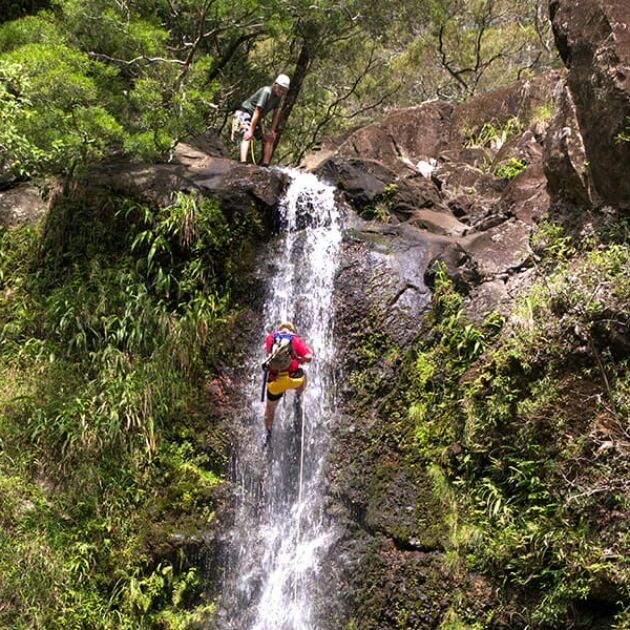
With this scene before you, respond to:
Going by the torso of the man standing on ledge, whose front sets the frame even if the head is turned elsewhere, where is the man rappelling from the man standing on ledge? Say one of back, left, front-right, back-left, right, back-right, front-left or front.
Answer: front-right

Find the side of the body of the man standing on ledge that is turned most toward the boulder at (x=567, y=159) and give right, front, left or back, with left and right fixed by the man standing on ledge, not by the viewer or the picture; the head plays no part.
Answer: front

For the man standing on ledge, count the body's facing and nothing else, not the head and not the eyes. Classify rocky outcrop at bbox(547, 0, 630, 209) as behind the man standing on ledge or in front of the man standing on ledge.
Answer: in front

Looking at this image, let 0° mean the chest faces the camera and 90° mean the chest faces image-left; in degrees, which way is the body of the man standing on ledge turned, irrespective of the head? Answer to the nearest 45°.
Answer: approximately 315°
